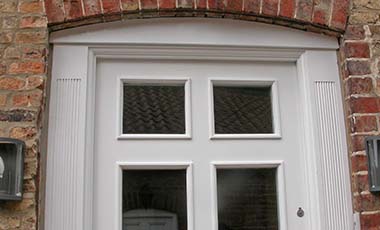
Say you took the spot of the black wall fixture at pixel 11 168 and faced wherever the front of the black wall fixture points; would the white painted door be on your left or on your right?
on your left

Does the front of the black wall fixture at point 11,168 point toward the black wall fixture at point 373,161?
no

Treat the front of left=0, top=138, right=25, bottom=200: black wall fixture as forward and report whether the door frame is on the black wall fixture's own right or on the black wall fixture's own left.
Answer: on the black wall fixture's own left

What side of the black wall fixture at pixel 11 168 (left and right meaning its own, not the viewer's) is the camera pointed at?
front

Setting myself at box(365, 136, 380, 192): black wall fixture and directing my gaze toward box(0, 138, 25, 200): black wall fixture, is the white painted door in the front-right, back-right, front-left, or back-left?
front-right
